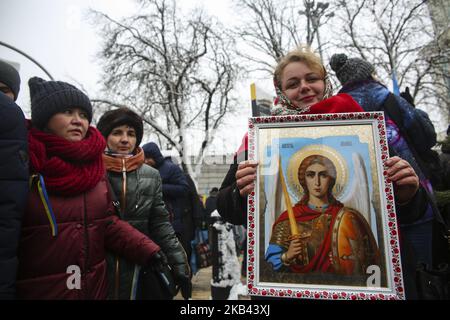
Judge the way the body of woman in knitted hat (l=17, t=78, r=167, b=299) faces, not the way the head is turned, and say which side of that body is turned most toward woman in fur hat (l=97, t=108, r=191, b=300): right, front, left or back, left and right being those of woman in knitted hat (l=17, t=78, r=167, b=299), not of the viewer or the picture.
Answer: left

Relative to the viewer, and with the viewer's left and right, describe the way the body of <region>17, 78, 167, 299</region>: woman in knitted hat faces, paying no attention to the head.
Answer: facing the viewer and to the right of the viewer
